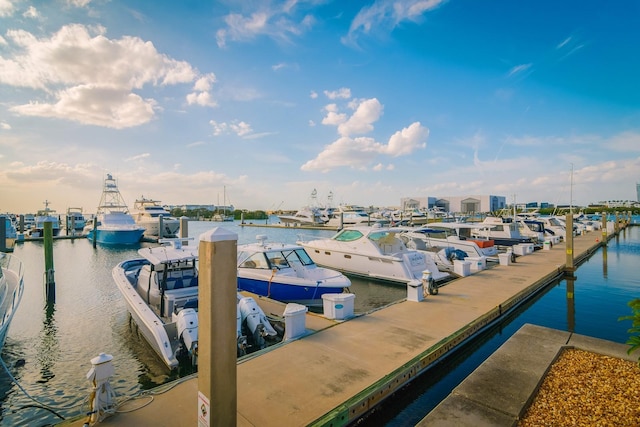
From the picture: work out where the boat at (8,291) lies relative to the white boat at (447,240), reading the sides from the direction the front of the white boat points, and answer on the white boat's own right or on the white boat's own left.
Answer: on the white boat's own left

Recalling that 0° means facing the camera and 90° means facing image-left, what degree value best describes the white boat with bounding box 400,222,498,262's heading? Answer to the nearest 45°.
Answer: approximately 135°

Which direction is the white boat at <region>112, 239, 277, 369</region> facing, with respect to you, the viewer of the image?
facing away from the viewer and to the left of the viewer

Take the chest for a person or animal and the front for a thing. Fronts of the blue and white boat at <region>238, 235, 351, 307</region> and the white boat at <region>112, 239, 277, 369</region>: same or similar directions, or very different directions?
very different directions

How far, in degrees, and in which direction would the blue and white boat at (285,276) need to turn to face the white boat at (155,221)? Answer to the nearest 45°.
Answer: approximately 180°

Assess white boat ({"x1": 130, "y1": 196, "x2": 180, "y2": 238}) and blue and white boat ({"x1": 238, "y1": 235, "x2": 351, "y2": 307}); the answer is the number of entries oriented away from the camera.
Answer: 0

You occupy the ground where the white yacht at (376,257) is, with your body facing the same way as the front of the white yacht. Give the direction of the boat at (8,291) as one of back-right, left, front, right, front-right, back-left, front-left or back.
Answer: left

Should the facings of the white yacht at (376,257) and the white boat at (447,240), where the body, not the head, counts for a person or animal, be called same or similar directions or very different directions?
same or similar directions

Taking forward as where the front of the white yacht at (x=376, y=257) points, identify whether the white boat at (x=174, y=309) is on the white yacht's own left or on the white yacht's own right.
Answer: on the white yacht's own left

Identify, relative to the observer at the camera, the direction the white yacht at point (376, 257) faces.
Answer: facing away from the viewer and to the left of the viewer

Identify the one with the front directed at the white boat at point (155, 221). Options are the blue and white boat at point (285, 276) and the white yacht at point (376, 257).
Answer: the white yacht

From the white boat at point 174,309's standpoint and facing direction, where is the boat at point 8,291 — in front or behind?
in front

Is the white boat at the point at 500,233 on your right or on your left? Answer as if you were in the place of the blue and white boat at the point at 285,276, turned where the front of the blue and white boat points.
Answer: on your left

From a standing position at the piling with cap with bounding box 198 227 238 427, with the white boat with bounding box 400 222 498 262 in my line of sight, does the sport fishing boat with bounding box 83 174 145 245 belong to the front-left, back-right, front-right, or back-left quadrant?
front-left

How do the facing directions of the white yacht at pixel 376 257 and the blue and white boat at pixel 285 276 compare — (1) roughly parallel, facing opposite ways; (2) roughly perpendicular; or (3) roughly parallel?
roughly parallel, facing opposite ways

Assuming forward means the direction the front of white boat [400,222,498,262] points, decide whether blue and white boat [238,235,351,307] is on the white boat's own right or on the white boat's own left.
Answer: on the white boat's own left

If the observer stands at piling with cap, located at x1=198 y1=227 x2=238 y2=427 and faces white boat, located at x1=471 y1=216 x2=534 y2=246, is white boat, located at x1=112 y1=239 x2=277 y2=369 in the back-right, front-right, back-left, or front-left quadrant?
front-left
